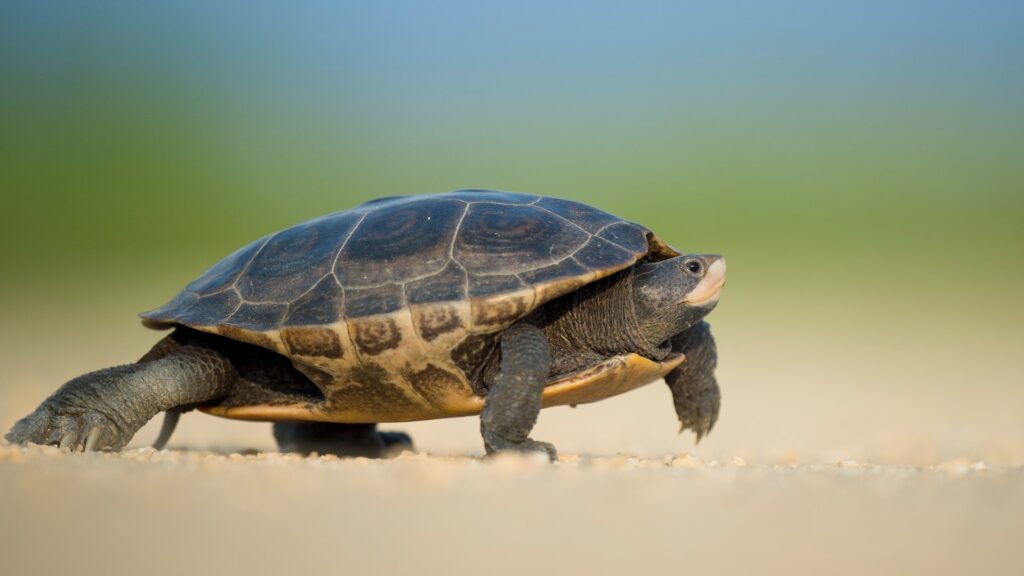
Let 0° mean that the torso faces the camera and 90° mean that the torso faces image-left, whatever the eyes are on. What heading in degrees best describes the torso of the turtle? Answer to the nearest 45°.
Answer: approximately 270°
